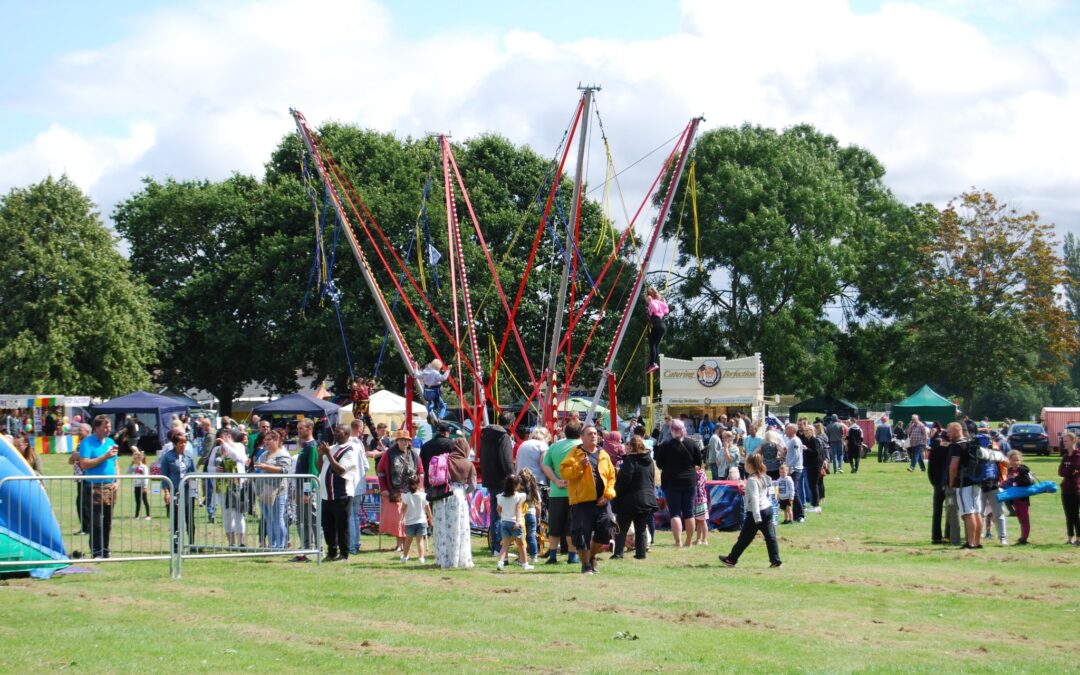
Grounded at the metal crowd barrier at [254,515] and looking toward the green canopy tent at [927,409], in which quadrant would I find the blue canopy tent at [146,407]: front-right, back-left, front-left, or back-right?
front-left

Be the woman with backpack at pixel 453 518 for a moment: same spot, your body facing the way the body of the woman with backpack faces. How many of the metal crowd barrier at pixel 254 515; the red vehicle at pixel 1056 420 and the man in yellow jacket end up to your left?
1

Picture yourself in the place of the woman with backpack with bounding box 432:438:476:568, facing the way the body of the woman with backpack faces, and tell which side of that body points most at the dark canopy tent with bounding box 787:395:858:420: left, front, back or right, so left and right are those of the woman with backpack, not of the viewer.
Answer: front

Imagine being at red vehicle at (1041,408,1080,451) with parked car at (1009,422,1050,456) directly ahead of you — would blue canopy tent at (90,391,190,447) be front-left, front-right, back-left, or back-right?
front-right

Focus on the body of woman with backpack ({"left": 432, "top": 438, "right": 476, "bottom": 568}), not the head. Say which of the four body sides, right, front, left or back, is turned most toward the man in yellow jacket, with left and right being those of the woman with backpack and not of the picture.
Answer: right

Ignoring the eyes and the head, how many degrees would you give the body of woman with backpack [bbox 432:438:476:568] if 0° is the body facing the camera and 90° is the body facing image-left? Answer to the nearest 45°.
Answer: approximately 180°

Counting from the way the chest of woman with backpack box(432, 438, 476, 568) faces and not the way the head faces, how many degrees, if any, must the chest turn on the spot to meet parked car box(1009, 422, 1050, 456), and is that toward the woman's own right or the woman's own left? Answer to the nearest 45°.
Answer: approximately 45° to the woman's own right

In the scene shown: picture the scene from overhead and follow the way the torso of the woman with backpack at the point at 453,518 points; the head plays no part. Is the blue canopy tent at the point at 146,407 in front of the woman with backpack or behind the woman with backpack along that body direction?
in front

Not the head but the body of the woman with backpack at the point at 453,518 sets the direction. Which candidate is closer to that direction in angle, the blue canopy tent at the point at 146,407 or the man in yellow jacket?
the blue canopy tent

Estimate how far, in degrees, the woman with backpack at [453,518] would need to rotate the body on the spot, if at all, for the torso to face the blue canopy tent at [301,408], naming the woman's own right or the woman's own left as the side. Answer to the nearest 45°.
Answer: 0° — they already face it

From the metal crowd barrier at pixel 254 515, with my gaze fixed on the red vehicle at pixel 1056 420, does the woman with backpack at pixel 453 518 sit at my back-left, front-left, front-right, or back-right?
front-right

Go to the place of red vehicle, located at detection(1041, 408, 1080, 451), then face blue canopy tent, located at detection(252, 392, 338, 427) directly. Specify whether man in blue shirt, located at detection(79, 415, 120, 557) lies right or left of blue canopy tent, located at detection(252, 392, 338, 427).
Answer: left

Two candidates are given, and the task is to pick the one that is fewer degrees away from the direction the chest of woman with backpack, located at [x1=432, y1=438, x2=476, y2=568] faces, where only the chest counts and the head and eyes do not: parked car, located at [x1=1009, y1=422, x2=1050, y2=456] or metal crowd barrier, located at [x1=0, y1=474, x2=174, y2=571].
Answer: the parked car

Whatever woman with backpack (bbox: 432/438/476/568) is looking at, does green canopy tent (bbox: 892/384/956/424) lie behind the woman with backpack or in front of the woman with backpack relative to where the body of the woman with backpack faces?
in front

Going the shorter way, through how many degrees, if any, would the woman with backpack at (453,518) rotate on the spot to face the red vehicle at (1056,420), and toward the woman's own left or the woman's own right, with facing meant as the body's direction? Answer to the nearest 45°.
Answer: approximately 45° to the woman's own right
